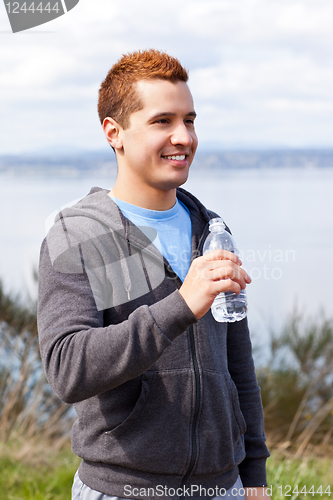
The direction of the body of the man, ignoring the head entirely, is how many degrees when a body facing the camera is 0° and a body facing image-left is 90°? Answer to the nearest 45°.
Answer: approximately 315°
